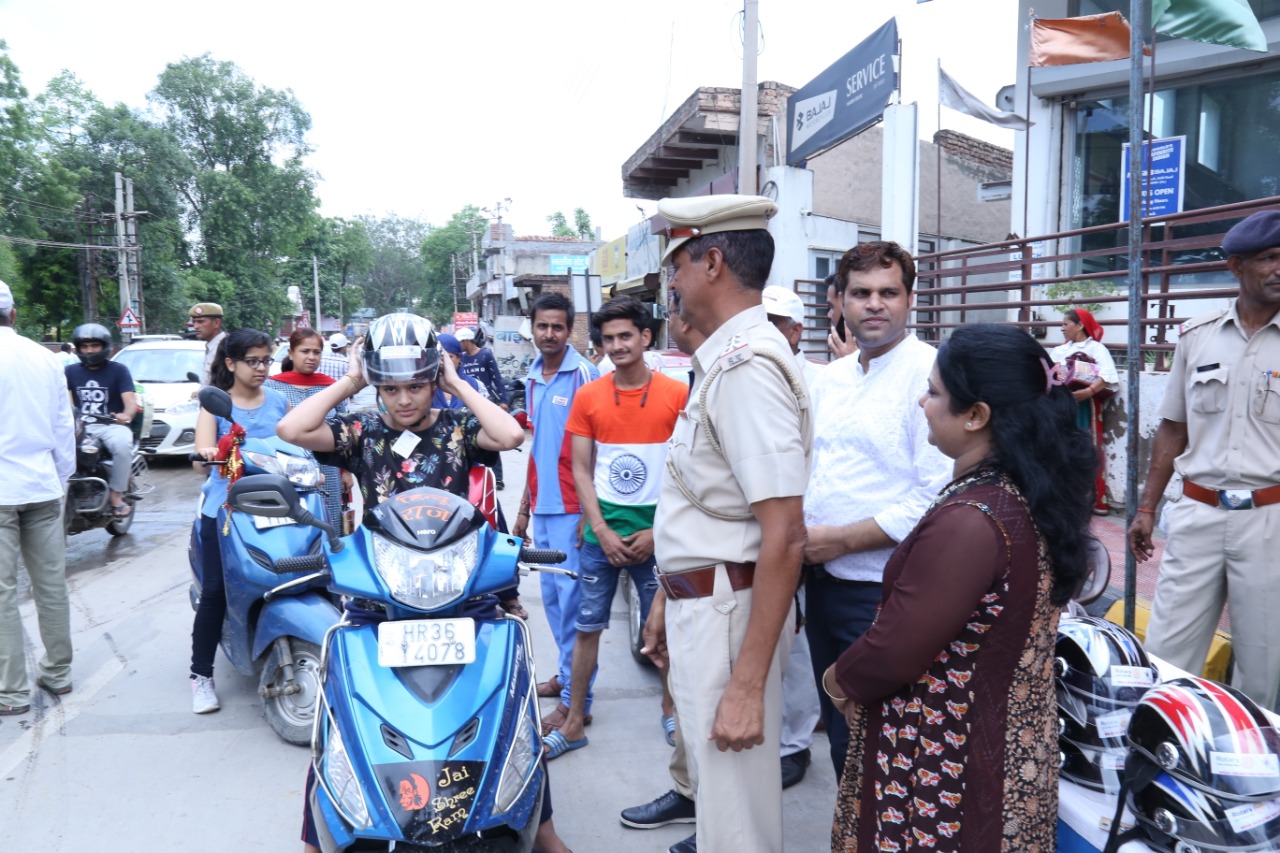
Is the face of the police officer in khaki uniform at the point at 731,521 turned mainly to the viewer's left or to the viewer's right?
to the viewer's left

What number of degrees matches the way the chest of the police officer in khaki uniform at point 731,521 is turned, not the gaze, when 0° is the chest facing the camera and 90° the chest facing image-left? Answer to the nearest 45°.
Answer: approximately 90°
